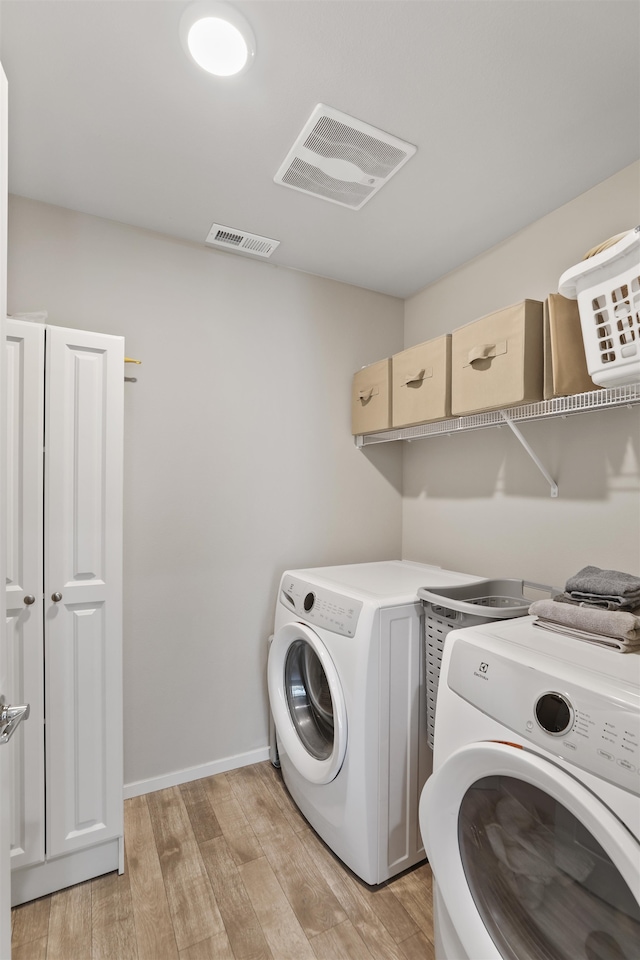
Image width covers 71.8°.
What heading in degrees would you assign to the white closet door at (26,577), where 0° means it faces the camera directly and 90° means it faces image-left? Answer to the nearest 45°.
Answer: approximately 315°

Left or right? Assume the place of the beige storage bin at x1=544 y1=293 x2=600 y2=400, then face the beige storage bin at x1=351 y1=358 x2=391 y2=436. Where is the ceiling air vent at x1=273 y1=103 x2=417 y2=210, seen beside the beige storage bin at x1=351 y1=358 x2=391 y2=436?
left

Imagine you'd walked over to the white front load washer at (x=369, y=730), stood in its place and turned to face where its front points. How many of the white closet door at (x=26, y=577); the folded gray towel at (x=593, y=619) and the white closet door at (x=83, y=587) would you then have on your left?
1
